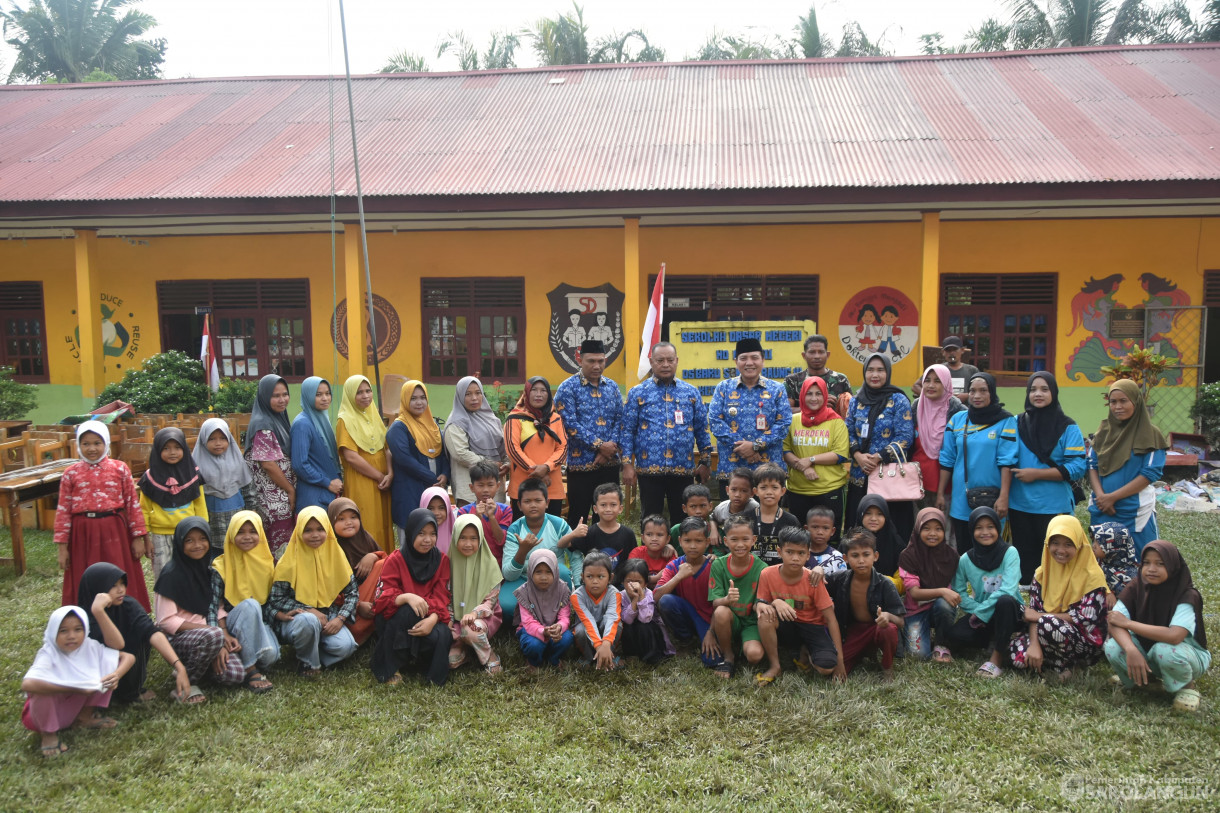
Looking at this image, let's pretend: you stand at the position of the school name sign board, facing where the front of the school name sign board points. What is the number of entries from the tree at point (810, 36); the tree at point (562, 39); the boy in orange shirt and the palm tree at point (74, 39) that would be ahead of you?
1

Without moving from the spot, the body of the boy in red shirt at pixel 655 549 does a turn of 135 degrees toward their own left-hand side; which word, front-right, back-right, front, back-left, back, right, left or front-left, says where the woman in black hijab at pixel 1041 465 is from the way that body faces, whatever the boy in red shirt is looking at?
front-right

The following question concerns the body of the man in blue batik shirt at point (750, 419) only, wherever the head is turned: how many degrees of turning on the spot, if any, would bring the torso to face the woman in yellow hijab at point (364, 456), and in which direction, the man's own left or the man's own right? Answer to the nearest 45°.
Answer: approximately 90° to the man's own right

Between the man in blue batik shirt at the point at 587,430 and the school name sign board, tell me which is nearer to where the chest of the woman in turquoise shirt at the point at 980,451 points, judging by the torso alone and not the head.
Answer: the man in blue batik shirt

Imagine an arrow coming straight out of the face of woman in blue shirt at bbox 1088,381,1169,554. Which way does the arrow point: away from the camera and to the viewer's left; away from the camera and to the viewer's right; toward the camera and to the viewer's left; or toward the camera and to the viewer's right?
toward the camera and to the viewer's left

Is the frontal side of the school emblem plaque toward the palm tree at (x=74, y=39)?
no

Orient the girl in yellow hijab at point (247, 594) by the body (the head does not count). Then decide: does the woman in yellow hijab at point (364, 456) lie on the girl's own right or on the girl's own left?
on the girl's own left

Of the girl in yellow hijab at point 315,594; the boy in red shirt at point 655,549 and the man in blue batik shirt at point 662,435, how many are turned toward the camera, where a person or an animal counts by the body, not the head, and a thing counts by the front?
3

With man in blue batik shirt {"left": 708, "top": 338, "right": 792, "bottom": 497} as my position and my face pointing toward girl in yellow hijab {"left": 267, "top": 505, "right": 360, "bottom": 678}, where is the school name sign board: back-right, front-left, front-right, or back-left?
back-right

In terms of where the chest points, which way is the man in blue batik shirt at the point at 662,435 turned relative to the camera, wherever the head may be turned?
toward the camera

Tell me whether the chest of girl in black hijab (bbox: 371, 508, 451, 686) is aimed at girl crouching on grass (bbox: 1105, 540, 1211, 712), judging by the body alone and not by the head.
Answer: no

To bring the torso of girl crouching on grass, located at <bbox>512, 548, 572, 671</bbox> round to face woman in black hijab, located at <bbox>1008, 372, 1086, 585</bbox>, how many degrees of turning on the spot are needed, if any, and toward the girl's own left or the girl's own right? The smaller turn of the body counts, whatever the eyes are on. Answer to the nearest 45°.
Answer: approximately 90° to the girl's own left

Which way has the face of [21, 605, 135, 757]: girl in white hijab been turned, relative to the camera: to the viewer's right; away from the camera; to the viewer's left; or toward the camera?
toward the camera

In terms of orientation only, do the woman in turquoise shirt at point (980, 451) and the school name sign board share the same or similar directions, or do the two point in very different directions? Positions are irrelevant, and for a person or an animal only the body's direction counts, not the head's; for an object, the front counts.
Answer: same or similar directions

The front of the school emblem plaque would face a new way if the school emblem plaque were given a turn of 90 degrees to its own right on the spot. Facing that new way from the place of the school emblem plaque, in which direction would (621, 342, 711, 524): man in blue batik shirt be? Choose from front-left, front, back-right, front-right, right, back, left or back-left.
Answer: left

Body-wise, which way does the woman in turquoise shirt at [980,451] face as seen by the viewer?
toward the camera

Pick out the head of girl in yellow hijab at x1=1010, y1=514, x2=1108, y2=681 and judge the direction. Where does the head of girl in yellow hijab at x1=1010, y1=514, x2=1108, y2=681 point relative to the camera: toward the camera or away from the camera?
toward the camera

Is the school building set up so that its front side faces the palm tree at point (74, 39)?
no

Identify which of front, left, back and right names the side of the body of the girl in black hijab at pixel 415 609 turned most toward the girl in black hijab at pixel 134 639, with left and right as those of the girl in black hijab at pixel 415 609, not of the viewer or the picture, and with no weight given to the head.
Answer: right
